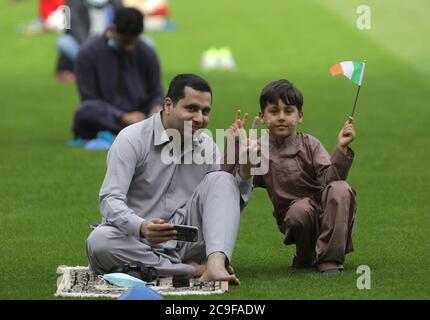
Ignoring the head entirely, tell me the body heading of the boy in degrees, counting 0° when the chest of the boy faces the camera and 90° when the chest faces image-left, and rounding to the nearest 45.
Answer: approximately 0°

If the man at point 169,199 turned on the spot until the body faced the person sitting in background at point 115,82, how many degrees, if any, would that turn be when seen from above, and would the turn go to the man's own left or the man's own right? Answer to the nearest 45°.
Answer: approximately 135° to the man's own left

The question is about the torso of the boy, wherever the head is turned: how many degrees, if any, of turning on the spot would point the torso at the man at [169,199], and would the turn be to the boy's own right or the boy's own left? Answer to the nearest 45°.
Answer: approximately 90° to the boy's own right

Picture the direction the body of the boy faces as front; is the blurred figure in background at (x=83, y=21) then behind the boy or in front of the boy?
behind

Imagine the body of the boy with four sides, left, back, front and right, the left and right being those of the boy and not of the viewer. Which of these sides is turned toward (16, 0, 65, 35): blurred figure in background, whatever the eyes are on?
back

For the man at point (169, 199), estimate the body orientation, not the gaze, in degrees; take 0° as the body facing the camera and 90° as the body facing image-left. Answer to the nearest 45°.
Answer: approximately 315°

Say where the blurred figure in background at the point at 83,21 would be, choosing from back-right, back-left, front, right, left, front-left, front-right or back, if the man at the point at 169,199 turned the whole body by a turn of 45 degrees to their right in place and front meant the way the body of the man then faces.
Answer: back

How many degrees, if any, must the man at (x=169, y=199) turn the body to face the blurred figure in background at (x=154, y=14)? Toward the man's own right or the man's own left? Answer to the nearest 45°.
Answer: approximately 135° to the man's own left
